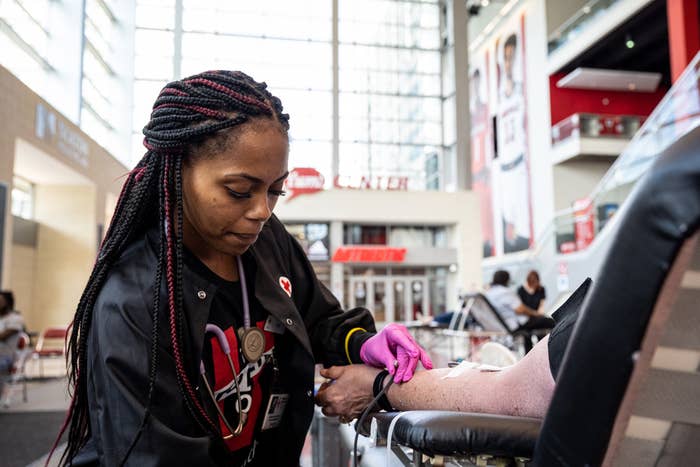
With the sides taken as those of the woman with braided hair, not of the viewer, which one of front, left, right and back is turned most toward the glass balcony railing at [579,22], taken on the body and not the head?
left

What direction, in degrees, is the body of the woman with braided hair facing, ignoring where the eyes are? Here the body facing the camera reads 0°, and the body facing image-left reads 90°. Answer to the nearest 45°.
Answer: approximately 315°

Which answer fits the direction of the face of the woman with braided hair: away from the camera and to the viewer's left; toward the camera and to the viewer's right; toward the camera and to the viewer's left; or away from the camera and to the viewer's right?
toward the camera and to the viewer's right

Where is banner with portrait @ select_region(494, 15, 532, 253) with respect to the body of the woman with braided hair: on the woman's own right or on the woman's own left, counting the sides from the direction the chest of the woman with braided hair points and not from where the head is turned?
on the woman's own left

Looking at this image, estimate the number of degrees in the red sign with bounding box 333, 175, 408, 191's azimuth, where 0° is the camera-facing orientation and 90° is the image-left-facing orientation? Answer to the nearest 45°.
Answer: approximately 0°

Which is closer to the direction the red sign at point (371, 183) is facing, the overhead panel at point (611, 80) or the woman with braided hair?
the woman with braided hair

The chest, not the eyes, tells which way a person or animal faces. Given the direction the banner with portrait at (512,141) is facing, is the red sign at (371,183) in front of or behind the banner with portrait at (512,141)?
in front

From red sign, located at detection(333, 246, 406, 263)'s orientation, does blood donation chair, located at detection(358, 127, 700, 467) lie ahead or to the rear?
ahead

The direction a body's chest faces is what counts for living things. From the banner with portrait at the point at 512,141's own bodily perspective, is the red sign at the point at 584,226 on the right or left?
on its left
